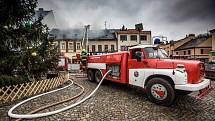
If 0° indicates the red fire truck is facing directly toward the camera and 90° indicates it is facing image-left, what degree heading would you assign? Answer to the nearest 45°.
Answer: approximately 315°
